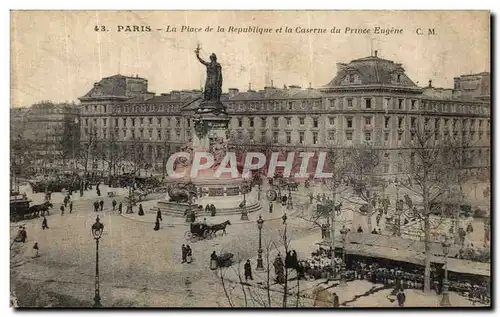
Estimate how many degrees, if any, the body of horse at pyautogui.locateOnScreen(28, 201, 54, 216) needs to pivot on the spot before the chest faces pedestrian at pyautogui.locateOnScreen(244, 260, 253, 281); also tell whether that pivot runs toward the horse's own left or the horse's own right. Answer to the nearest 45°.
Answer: approximately 45° to the horse's own right

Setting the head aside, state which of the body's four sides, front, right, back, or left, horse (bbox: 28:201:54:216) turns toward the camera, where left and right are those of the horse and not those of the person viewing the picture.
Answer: right

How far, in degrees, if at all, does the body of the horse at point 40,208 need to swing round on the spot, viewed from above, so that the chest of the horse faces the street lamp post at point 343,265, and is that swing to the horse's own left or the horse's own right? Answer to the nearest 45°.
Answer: approximately 45° to the horse's own right

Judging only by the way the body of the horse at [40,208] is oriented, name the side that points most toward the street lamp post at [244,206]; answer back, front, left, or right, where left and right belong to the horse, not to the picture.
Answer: front

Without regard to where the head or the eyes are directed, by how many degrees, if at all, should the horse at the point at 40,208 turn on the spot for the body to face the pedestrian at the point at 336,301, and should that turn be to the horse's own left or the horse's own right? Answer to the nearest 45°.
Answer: approximately 45° to the horse's own right

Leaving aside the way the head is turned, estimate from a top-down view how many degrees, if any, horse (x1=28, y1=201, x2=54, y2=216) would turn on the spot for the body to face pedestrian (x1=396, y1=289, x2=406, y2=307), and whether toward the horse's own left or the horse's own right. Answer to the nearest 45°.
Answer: approximately 45° to the horse's own right
